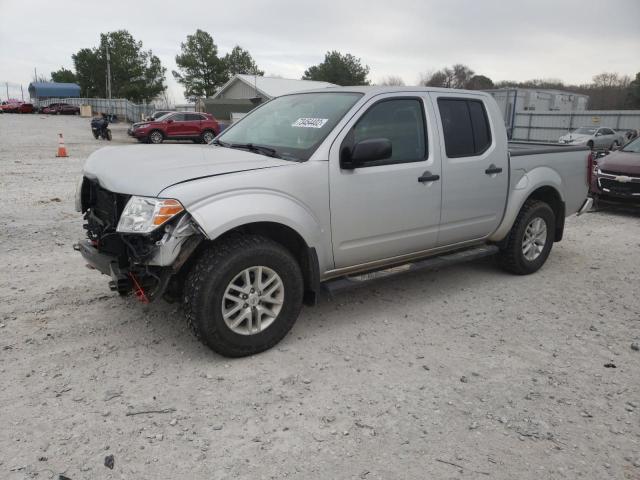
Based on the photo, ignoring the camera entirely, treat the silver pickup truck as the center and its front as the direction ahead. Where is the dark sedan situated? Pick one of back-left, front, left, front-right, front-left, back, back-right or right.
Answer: back

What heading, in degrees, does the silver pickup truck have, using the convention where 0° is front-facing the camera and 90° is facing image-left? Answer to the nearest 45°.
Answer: approximately 45°

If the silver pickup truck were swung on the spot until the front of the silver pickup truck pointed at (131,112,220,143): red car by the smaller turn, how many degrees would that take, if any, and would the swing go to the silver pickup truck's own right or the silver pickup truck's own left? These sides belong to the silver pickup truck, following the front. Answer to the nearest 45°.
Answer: approximately 135° to the silver pickup truck's own right

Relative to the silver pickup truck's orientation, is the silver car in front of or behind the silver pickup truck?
behind

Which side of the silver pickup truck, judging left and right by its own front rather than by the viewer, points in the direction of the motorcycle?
right
